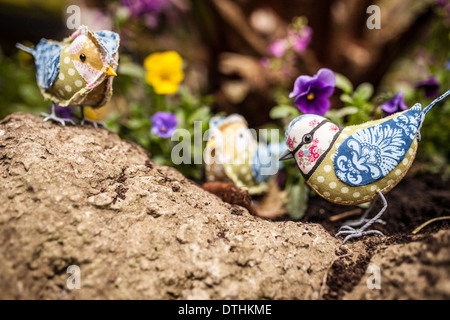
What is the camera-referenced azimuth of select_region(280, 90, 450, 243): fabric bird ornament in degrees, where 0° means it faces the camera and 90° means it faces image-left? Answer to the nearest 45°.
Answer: approximately 90°

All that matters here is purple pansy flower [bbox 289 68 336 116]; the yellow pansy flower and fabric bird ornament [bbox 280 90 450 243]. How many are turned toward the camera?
2

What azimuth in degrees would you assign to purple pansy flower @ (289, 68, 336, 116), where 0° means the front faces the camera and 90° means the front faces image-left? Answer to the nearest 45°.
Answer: approximately 0°

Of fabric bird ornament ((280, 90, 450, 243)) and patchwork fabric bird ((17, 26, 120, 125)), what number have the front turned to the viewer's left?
1

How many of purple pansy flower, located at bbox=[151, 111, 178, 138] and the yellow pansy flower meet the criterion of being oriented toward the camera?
2

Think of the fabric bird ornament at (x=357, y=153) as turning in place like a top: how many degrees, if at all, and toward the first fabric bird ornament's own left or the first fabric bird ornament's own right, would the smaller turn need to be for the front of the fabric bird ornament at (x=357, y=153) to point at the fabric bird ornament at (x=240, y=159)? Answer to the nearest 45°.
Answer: approximately 45° to the first fabric bird ornament's own right
